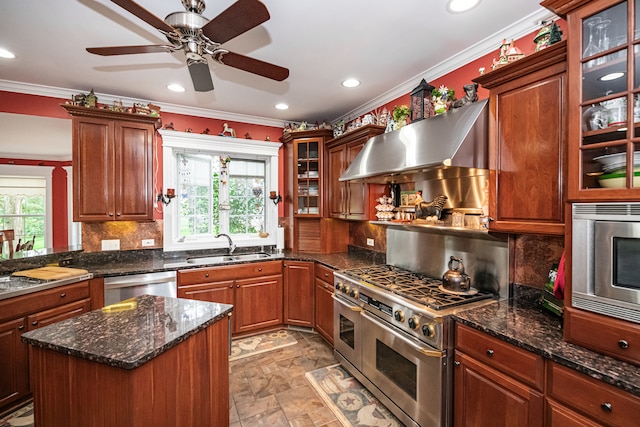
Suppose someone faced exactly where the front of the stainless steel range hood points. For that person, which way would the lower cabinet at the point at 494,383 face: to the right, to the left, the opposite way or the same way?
the same way

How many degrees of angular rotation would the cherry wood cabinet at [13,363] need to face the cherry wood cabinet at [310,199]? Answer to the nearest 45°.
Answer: approximately 45° to its left

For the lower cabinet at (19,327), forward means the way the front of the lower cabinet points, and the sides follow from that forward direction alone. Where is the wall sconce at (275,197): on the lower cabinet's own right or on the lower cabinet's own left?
on the lower cabinet's own left

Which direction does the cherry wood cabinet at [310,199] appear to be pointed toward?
toward the camera

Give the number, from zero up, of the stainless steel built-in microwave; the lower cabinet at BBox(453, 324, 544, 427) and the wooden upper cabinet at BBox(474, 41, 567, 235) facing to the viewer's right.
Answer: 0

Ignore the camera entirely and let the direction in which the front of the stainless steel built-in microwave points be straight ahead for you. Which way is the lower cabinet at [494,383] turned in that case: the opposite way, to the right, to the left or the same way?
the same way

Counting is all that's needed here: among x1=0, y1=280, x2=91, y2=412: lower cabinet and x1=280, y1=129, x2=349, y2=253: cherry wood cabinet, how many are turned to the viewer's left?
0

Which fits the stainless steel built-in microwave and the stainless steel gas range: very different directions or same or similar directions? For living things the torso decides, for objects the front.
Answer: same or similar directions

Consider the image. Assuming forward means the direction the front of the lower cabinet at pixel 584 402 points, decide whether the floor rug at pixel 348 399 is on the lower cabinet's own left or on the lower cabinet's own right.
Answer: on the lower cabinet's own right

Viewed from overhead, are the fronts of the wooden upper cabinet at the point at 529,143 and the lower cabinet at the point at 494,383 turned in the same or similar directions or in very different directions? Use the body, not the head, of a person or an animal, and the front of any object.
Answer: same or similar directions

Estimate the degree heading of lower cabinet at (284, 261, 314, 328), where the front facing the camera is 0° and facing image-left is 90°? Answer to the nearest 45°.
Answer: approximately 45°

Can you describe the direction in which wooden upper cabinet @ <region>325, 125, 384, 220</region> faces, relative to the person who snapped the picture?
facing the viewer and to the left of the viewer

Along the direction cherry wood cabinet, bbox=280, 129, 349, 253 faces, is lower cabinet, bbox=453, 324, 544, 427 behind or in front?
in front

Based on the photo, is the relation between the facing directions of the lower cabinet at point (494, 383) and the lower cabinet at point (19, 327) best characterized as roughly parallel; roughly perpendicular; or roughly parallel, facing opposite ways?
roughly parallel, facing opposite ways
